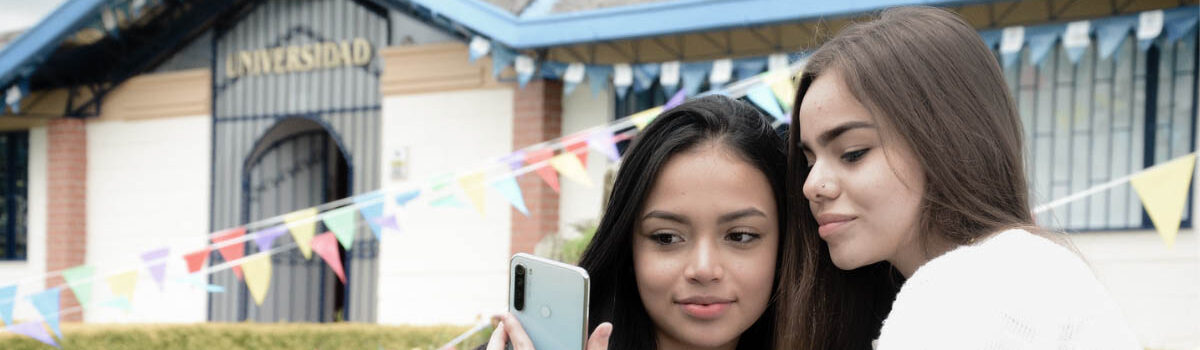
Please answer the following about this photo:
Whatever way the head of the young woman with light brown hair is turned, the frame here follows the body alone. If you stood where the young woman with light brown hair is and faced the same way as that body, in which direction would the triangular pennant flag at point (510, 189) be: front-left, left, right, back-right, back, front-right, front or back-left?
front-right

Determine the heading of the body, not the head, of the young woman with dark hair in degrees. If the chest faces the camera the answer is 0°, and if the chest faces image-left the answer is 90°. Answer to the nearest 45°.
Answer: approximately 0°

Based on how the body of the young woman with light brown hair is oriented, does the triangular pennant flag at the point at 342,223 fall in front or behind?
in front

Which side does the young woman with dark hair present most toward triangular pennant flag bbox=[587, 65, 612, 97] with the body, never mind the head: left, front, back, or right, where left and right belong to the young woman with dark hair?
back

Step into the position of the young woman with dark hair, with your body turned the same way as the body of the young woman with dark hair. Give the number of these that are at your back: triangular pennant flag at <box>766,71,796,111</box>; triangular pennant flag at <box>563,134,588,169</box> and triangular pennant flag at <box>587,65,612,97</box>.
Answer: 3

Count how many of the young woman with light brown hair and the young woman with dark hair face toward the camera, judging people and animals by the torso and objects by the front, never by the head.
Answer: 1

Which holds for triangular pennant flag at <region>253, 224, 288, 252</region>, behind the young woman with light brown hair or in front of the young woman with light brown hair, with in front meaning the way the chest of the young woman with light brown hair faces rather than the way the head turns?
in front

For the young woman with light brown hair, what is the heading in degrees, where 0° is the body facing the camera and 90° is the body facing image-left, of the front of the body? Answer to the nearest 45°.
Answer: approximately 90°

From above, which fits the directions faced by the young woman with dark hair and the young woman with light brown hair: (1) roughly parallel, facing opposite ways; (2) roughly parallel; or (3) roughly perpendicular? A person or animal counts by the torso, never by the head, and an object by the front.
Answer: roughly perpendicular

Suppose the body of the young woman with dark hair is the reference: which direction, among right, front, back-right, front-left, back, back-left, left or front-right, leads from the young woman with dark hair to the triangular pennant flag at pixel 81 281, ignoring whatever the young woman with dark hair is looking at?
back-right
